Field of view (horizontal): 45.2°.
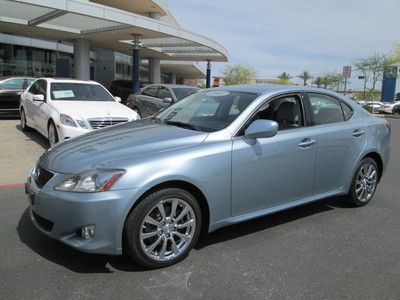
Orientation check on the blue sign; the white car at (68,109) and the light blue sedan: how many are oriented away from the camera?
0

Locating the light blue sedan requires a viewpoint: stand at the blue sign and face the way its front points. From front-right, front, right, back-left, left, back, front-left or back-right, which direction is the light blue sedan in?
front

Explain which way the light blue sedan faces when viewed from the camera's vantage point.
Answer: facing the viewer and to the left of the viewer

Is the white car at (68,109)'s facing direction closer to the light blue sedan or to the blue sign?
the light blue sedan

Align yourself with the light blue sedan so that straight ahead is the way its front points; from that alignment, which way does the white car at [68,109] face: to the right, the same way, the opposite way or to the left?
to the left

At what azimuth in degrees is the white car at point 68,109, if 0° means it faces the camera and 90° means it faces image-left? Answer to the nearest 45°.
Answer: approximately 315°

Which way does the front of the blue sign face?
toward the camera

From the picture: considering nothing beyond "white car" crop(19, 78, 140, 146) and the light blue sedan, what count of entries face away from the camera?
0

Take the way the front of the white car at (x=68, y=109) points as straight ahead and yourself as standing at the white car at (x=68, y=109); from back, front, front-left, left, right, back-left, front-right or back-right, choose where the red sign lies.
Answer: left

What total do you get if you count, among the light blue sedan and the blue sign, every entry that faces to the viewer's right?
0

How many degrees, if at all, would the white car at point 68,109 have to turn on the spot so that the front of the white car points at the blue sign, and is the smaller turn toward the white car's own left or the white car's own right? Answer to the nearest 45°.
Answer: approximately 90° to the white car's own left

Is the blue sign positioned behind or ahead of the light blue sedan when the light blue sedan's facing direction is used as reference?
behind

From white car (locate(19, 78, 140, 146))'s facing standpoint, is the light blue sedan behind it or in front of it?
in front
